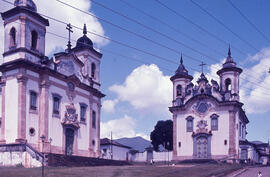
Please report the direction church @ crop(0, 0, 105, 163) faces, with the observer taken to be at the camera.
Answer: facing the viewer and to the right of the viewer

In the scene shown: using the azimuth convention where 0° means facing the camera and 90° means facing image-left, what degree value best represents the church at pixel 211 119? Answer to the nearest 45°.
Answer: approximately 0°

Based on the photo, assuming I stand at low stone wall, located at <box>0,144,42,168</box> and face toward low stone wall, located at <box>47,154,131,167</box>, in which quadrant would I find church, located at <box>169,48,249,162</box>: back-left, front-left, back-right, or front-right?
front-left

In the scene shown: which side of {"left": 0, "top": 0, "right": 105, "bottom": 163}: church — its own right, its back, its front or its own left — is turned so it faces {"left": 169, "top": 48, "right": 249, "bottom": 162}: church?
left

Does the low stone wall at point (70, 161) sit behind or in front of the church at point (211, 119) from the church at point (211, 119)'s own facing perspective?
in front

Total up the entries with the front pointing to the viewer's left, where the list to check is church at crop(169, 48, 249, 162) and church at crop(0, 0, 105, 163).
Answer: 0
